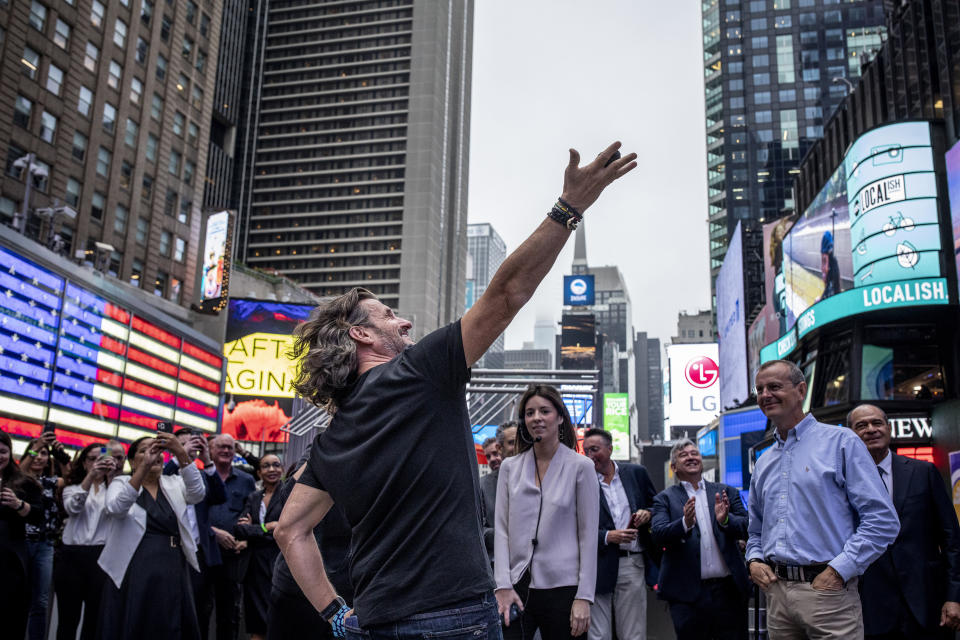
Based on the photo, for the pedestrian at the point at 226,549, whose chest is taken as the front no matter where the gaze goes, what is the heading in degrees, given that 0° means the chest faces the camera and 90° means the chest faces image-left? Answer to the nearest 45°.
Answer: approximately 315°

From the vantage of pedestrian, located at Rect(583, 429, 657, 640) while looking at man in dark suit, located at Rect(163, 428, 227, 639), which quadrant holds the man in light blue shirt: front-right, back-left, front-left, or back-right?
back-left

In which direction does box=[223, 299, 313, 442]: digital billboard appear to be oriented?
toward the camera

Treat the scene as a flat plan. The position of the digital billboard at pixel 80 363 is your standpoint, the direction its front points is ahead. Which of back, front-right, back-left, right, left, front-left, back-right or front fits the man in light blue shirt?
front-right

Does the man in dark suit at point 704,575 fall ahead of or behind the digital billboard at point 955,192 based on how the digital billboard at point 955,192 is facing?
ahead

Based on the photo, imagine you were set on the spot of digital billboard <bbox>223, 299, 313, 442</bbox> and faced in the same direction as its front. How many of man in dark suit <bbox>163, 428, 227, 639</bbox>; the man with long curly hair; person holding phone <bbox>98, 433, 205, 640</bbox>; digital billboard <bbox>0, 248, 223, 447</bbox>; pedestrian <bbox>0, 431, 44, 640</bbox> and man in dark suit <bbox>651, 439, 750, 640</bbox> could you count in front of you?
6

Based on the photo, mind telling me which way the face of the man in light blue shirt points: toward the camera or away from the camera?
toward the camera

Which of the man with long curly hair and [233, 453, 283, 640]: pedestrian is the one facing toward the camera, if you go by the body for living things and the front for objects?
the pedestrian

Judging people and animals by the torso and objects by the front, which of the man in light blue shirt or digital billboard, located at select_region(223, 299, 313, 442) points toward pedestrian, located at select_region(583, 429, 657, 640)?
the digital billboard

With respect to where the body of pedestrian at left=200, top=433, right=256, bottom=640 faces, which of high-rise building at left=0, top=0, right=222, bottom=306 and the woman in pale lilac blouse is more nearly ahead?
the woman in pale lilac blouse

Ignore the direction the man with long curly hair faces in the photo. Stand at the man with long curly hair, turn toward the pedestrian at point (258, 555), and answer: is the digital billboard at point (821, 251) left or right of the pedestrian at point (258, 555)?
right

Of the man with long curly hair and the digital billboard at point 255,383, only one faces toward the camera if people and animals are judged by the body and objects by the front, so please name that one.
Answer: the digital billboard

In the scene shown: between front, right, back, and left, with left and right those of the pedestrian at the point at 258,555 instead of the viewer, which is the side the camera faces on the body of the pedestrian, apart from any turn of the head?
front

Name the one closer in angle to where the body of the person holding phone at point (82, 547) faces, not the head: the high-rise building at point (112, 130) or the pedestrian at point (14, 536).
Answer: the pedestrian

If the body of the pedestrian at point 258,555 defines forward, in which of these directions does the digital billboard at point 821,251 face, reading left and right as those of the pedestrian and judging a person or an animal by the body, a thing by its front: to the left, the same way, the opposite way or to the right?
to the right

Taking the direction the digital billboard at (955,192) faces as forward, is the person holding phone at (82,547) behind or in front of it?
in front

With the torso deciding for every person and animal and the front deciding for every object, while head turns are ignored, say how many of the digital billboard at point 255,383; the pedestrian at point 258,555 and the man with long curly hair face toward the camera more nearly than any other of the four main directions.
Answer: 2

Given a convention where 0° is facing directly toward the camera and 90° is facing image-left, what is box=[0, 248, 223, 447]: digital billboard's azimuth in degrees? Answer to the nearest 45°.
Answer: approximately 315°
